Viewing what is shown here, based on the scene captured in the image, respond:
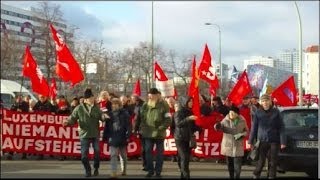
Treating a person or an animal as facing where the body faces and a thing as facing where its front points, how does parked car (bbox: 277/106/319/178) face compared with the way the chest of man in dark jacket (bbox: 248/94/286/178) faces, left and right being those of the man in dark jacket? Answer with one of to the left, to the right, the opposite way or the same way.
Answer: the opposite way

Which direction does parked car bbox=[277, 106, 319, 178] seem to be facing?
away from the camera

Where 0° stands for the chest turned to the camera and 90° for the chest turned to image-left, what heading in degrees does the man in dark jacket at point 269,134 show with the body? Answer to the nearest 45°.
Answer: approximately 0°

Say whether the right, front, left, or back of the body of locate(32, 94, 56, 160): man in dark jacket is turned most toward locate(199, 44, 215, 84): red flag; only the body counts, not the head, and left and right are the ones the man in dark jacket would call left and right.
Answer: left
